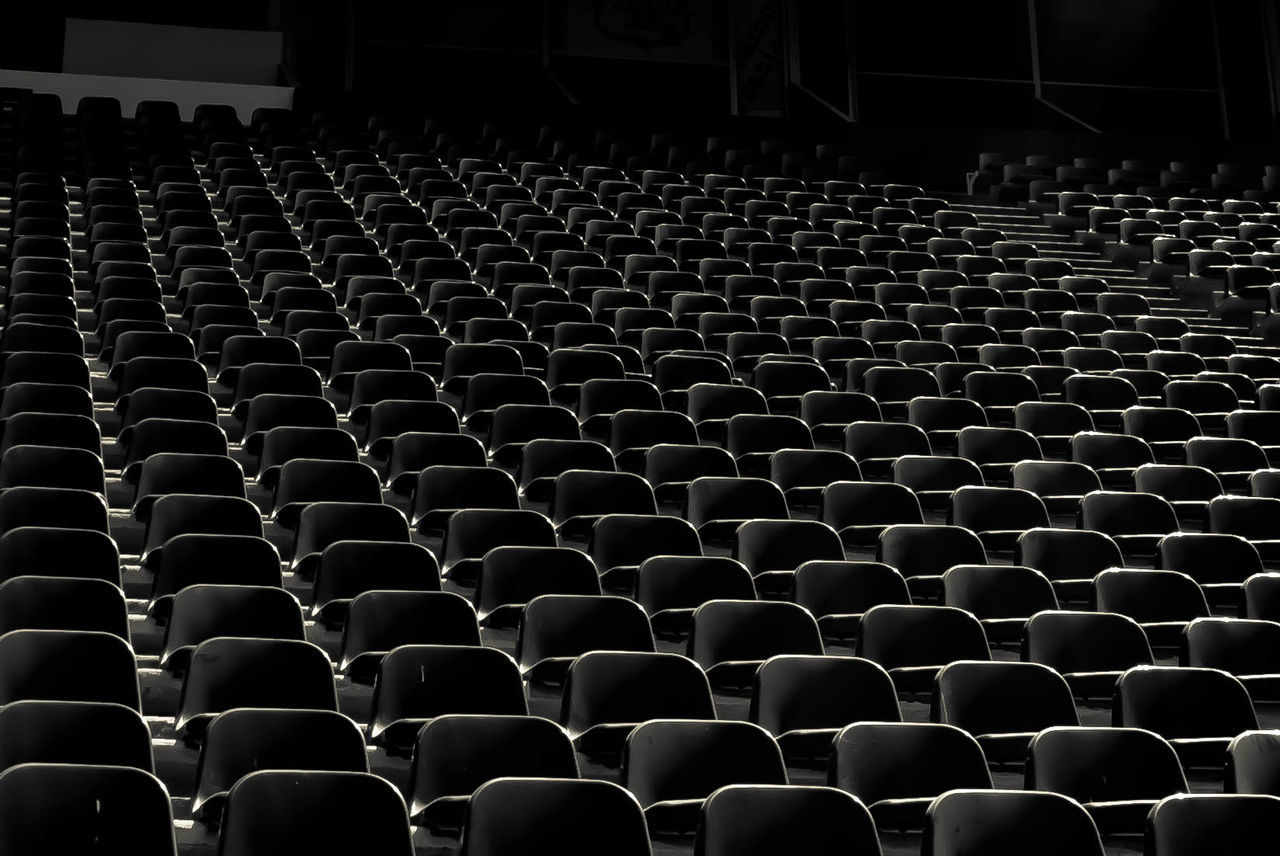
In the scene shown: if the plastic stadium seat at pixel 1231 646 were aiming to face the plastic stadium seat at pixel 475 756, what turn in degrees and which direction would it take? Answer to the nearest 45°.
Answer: approximately 45° to its right

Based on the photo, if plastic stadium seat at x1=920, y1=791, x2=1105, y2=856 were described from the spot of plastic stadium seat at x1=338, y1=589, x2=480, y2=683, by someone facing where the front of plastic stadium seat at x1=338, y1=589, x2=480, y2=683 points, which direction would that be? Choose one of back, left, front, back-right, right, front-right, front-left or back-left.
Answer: front-left

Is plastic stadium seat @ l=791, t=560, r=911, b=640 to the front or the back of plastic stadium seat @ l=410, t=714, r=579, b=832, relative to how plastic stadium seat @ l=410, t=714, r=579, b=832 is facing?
to the back

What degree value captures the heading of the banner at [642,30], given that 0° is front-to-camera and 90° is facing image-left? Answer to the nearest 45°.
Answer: approximately 0°

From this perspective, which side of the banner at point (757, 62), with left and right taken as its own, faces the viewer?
front

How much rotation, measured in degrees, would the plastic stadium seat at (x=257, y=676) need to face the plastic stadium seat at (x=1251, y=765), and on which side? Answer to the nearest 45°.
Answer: approximately 90° to its left

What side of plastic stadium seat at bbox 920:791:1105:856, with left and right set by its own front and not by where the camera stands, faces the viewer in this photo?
back
